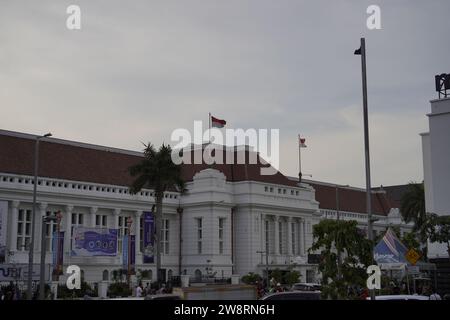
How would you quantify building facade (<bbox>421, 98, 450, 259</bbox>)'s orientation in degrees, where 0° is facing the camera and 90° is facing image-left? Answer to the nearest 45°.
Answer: approximately 45°

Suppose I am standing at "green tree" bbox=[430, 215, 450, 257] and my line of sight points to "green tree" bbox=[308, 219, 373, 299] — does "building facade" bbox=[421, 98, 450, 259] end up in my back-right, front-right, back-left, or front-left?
back-right

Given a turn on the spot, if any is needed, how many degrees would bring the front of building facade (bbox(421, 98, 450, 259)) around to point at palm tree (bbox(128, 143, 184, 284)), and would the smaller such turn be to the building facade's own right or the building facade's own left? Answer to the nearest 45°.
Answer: approximately 45° to the building facade's own right

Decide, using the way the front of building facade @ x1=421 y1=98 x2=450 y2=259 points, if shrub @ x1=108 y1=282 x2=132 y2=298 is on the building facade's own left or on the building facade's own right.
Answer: on the building facade's own right

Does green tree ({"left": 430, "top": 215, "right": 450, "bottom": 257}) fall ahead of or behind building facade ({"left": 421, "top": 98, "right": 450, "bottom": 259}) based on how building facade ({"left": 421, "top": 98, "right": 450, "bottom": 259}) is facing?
ahead

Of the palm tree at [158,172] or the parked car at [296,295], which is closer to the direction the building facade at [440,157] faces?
the parked car

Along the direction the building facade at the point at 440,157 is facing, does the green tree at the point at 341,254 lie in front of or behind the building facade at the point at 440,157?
in front

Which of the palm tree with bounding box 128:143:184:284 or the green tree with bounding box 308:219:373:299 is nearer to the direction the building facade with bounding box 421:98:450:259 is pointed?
the green tree
